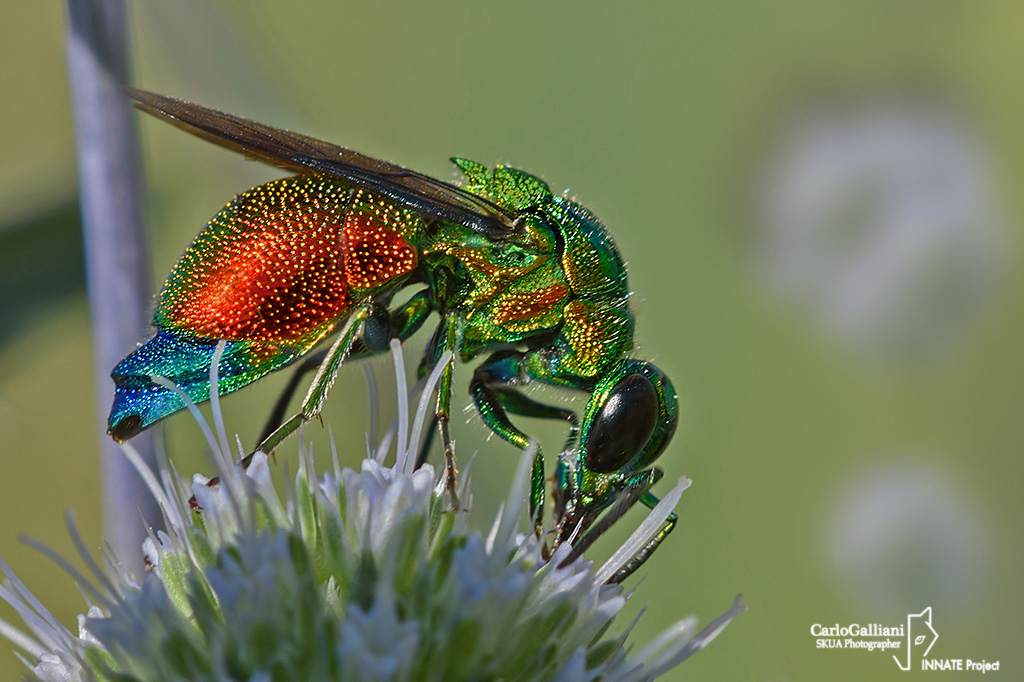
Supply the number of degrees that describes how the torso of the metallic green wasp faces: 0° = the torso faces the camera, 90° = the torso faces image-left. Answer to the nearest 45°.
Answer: approximately 270°
